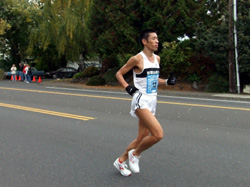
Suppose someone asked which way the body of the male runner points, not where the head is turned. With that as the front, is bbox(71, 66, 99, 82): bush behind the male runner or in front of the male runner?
behind

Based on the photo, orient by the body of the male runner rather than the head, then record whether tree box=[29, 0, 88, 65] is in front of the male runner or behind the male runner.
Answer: behind

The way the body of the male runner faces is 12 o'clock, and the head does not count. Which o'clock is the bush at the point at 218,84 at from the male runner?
The bush is roughly at 8 o'clock from the male runner.

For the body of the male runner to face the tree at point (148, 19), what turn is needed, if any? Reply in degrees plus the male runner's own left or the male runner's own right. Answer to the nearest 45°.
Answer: approximately 135° to the male runner's own left

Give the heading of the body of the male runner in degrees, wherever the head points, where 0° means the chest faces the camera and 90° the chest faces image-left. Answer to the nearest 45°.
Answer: approximately 315°
